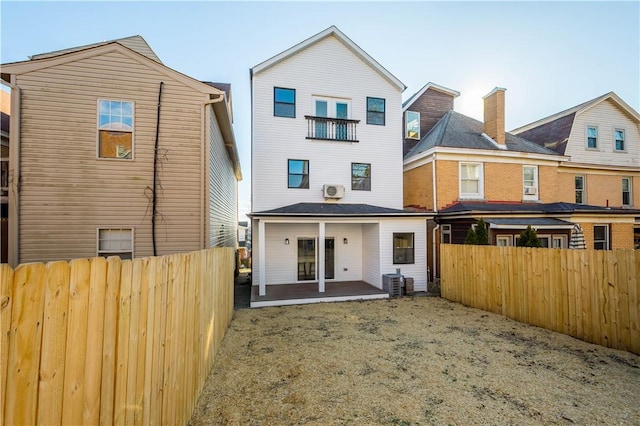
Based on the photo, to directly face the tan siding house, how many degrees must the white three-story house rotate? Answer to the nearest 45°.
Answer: approximately 135° to its left

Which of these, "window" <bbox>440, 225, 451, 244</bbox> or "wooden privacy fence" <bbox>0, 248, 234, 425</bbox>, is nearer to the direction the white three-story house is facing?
the wooden privacy fence

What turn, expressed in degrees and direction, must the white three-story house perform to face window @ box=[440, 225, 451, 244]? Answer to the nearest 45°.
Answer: approximately 90° to its left

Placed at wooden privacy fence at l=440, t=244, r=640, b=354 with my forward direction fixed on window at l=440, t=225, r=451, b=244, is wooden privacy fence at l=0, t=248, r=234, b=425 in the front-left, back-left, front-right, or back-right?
back-left

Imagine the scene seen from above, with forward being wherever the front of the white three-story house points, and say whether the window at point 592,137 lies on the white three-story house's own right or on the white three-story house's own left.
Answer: on the white three-story house's own right

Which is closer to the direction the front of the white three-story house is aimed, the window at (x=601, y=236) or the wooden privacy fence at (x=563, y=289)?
the wooden privacy fence

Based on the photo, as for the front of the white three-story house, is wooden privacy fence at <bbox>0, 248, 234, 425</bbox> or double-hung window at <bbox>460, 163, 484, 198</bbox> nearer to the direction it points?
the wooden privacy fence

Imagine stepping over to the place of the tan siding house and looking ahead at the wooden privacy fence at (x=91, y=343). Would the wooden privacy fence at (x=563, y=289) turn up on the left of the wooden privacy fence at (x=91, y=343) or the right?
left

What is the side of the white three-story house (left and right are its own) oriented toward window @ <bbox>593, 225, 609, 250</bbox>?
right

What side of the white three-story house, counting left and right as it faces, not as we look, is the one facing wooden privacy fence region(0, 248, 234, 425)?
back
